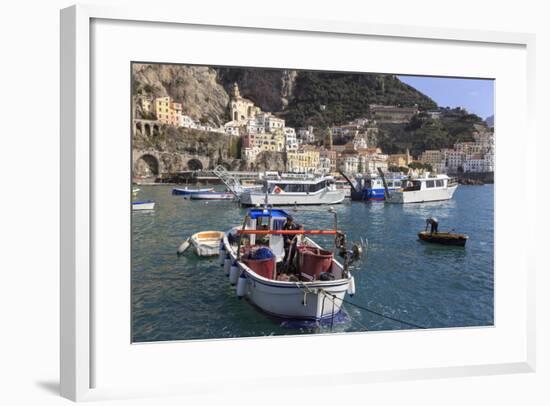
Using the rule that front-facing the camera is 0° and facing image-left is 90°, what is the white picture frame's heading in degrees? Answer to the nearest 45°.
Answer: approximately 315°
